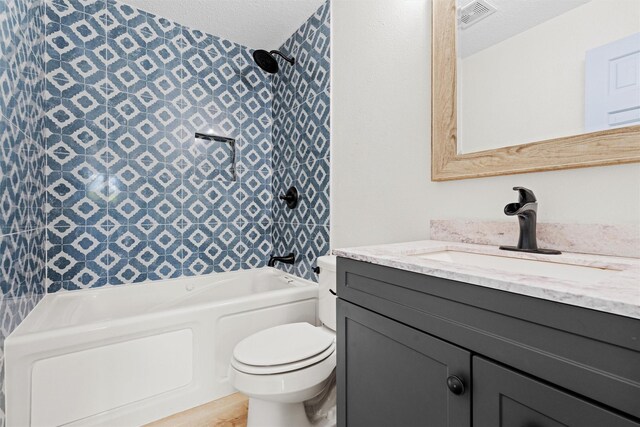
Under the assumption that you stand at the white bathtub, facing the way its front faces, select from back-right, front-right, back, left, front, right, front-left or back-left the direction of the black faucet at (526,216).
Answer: front

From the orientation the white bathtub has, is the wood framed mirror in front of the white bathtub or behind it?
in front

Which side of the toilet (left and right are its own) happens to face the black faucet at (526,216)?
left

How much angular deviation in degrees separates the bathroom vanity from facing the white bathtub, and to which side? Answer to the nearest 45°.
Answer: approximately 45° to its right

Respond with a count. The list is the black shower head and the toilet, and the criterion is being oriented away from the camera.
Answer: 0

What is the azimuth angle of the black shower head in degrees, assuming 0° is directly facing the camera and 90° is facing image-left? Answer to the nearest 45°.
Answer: approximately 45°

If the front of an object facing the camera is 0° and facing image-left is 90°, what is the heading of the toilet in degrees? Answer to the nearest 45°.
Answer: approximately 45°

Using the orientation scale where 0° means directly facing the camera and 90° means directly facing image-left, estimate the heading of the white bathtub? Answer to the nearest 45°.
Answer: approximately 315°

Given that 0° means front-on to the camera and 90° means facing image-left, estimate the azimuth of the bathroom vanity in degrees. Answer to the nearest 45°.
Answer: approximately 45°

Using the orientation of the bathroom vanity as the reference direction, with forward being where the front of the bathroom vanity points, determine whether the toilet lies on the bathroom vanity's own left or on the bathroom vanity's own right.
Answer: on the bathroom vanity's own right

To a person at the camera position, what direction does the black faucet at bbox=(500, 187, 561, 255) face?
facing the viewer and to the left of the viewer
